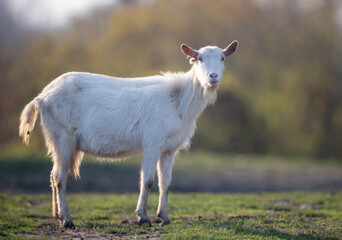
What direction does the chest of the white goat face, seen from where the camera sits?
to the viewer's right
